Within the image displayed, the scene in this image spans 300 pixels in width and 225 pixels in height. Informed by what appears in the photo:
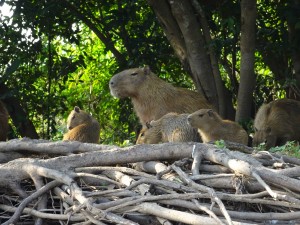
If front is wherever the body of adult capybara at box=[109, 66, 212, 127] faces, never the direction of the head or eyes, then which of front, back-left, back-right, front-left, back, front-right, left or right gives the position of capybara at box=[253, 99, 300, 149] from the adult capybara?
back

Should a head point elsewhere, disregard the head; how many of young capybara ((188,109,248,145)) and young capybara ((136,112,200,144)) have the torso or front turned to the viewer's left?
2

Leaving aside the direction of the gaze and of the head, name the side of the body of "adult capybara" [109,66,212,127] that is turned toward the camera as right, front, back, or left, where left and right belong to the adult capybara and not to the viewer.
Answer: left

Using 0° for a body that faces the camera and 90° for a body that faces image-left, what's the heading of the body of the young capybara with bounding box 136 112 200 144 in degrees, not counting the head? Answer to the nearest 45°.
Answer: approximately 90°

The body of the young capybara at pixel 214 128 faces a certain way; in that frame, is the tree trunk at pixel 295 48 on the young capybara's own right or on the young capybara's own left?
on the young capybara's own right

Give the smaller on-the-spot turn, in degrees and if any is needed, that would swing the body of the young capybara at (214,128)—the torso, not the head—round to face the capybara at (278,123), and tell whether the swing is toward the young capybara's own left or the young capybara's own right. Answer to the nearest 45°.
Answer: approximately 135° to the young capybara's own right

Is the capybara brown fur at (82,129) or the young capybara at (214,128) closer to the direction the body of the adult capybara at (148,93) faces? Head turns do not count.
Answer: the capybara brown fur

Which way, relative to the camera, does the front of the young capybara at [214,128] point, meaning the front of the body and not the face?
to the viewer's left
